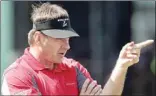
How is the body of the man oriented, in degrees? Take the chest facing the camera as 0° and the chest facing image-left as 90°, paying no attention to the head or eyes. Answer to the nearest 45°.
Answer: approximately 315°
